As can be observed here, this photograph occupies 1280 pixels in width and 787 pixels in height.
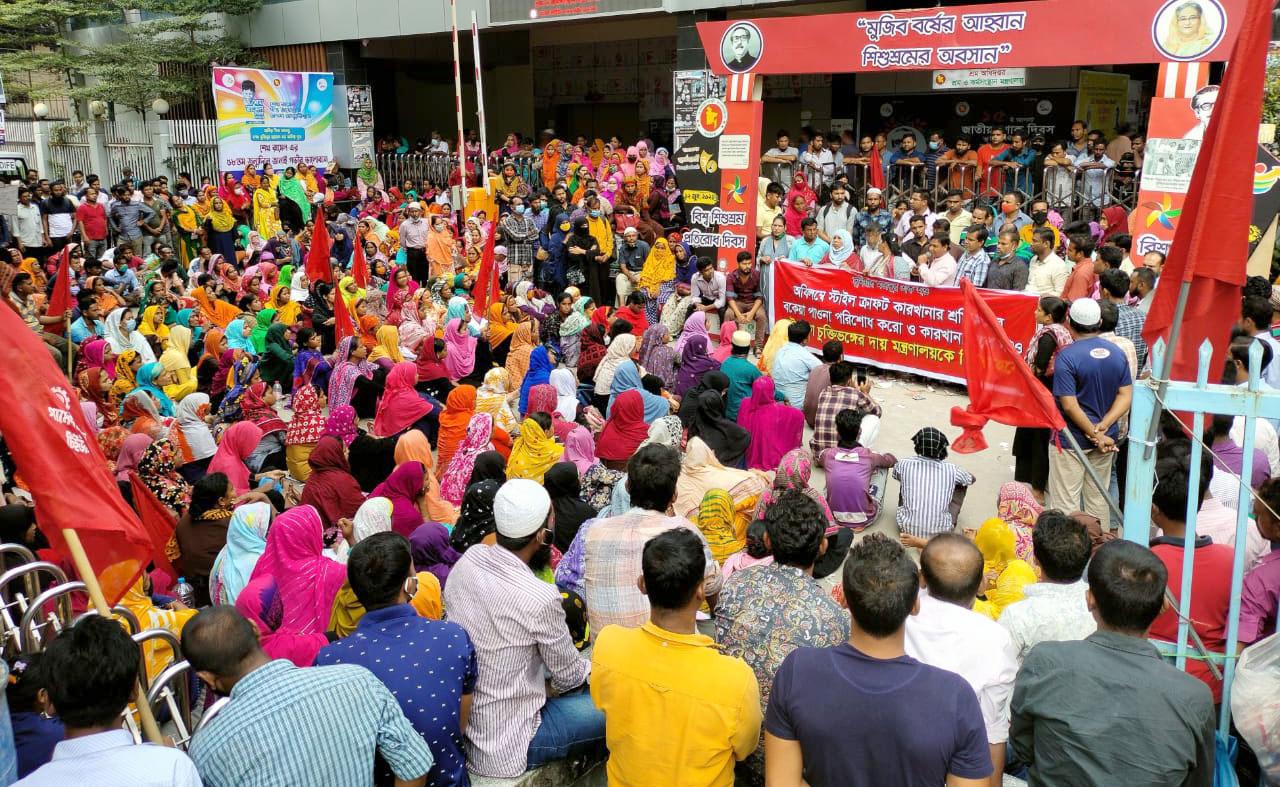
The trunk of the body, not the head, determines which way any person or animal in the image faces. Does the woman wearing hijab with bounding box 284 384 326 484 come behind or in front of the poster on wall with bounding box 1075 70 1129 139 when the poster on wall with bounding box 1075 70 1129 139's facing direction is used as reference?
in front

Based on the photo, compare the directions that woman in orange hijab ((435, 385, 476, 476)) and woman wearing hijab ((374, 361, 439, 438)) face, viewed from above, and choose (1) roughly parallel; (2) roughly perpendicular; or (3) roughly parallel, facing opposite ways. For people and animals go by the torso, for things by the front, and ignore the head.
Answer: roughly parallel

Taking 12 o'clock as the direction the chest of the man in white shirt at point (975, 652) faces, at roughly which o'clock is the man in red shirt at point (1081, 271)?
The man in red shirt is roughly at 12 o'clock from the man in white shirt.

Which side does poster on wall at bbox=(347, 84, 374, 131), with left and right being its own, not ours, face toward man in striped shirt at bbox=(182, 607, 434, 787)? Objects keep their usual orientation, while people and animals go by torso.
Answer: front

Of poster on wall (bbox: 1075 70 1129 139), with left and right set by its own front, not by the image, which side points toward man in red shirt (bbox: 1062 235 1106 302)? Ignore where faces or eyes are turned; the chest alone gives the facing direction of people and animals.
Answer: front

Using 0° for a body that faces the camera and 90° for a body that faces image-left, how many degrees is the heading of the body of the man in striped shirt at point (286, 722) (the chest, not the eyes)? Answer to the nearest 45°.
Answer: approximately 180°

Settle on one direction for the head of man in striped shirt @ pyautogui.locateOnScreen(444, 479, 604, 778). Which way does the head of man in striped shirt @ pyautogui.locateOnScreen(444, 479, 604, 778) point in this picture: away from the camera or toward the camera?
away from the camera

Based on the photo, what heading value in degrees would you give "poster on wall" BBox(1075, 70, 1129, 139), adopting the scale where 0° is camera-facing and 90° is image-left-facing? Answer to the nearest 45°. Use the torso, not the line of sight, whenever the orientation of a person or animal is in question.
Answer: approximately 0°

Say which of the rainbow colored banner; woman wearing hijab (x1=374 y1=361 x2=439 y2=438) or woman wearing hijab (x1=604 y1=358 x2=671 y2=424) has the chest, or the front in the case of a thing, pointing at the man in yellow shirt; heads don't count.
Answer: the rainbow colored banner

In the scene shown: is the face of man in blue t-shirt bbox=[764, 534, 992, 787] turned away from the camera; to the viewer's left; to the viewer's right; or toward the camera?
away from the camera

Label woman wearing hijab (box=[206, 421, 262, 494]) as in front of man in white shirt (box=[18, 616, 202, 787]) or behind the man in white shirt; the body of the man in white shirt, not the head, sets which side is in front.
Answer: in front

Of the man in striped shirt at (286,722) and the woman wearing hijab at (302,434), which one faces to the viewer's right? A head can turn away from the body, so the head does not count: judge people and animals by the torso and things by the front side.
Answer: the woman wearing hijab

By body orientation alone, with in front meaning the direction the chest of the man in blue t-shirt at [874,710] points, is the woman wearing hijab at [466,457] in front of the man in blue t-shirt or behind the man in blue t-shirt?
in front

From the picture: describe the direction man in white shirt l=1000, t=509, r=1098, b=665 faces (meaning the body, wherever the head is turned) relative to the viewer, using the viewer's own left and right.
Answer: facing away from the viewer
